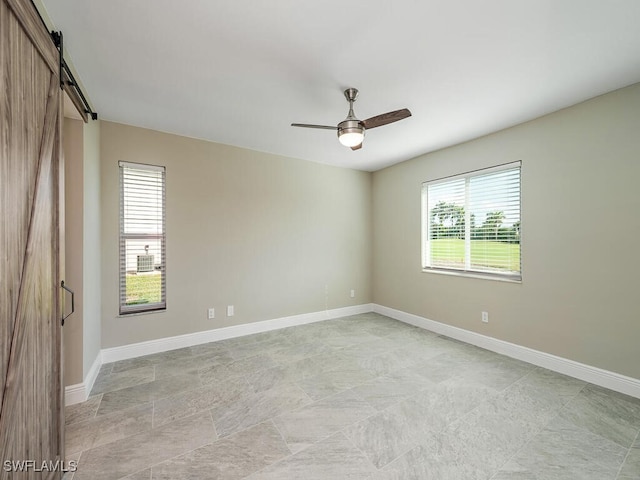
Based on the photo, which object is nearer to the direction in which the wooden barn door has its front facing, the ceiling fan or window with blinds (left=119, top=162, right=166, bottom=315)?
the ceiling fan

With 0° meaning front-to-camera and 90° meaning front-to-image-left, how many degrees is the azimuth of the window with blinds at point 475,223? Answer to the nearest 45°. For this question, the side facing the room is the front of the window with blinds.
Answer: approximately 45°

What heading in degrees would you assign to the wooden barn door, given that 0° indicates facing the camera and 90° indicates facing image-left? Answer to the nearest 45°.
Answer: approximately 270°

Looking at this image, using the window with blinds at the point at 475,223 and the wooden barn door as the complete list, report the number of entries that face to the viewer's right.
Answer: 1

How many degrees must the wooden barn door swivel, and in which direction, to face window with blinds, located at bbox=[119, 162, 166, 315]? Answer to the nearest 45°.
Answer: approximately 45° to its left

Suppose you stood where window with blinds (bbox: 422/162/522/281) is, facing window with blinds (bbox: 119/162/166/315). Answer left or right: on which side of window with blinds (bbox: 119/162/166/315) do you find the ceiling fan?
left

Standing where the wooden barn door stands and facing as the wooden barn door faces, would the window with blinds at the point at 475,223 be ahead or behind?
ahead
